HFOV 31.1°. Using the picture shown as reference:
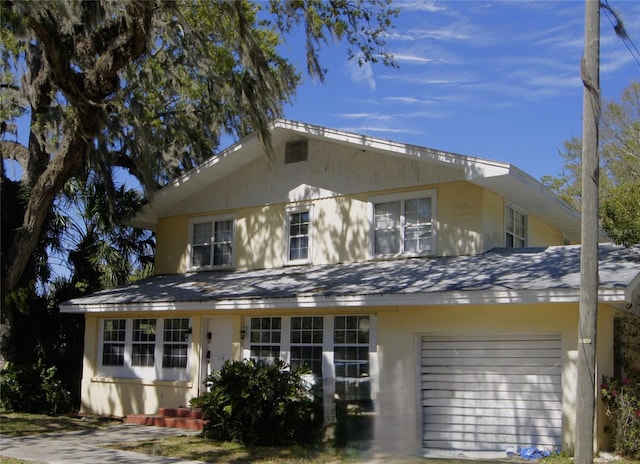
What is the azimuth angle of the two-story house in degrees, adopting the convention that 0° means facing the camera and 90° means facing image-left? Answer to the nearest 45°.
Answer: approximately 45°

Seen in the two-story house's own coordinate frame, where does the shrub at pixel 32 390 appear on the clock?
The shrub is roughly at 2 o'clock from the two-story house.

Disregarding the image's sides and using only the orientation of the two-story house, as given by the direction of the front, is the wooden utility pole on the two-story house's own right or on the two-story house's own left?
on the two-story house's own left

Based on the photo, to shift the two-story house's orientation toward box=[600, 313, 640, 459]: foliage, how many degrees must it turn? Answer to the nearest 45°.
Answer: approximately 90° to its left
